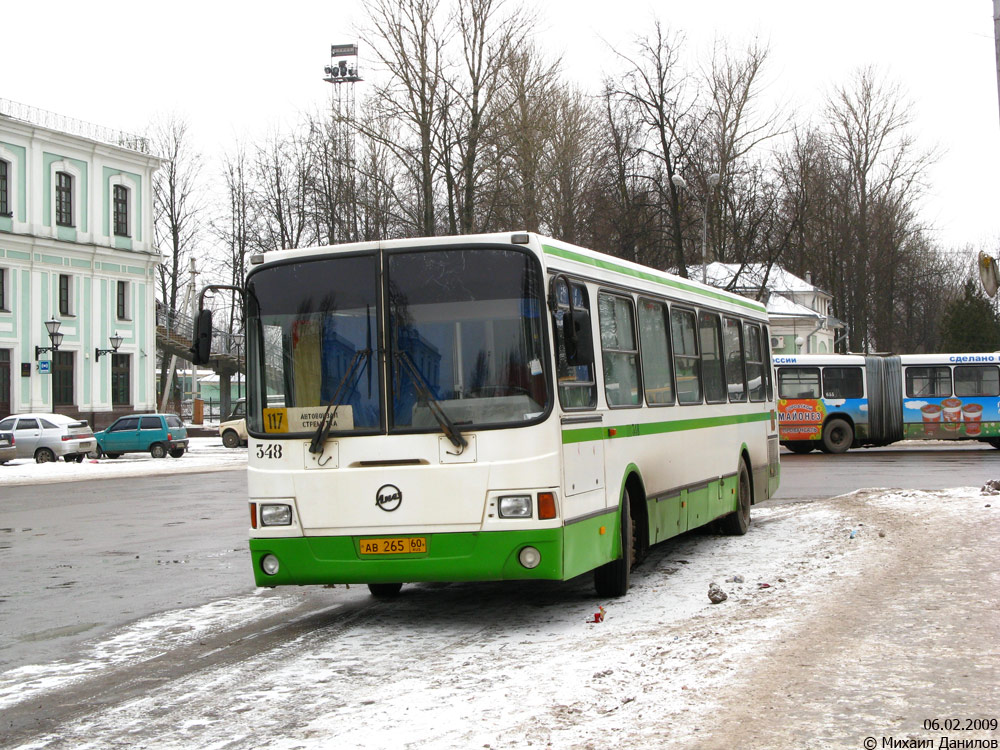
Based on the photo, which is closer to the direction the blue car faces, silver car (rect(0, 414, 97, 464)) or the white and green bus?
the silver car

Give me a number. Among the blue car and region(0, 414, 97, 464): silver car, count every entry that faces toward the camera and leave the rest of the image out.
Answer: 0

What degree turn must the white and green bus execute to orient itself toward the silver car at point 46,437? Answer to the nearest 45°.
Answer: approximately 90° to its right

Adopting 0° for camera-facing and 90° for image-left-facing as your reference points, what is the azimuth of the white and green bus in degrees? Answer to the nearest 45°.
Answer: approximately 45°

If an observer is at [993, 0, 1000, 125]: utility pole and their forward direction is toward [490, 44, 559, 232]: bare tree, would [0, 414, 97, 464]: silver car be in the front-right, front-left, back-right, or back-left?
front-left

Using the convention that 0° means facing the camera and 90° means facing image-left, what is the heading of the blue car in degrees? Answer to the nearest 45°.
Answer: approximately 135°
